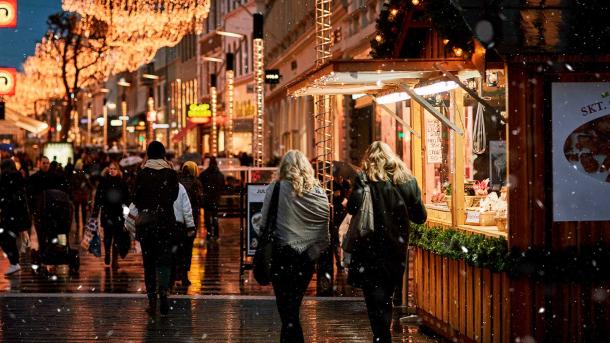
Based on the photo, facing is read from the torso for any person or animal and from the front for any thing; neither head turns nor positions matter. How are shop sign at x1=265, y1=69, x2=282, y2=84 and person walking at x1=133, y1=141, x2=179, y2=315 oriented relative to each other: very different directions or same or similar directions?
very different directions

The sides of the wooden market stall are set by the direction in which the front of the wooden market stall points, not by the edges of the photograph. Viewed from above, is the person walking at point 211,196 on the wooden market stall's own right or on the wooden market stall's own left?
on the wooden market stall's own right

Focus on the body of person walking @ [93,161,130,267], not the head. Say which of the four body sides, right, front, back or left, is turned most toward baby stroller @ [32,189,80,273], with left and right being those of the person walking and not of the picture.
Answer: right

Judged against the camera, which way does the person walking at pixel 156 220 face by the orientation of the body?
away from the camera

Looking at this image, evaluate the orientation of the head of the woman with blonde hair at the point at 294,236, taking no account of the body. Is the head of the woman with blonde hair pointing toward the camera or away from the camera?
away from the camera
